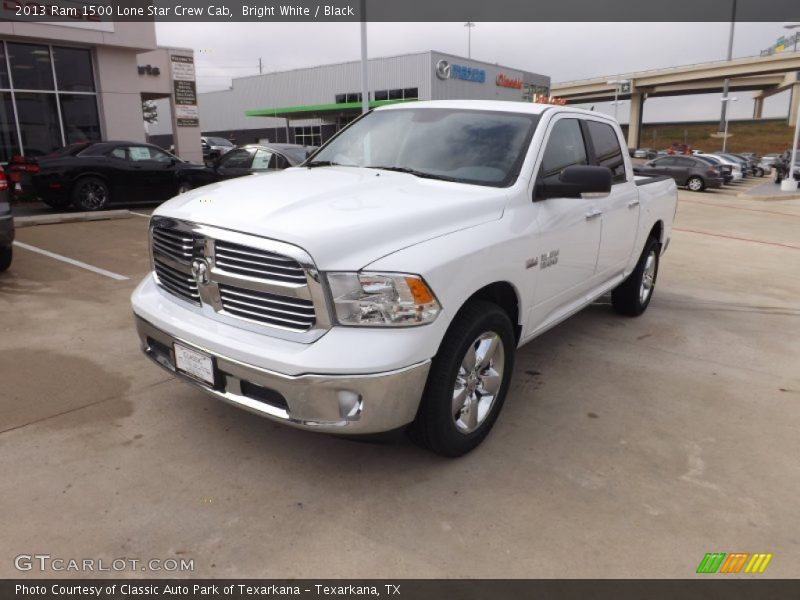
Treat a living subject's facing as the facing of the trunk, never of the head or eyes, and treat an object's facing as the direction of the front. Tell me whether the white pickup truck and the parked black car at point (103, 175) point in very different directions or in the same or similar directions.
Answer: very different directions

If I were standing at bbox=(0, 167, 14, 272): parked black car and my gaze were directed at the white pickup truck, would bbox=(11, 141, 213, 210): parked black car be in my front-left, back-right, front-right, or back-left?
back-left

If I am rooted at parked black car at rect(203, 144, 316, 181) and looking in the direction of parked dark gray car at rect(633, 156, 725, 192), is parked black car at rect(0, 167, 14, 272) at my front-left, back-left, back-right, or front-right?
back-right

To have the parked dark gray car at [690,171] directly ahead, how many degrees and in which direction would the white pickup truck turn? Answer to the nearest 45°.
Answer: approximately 180°

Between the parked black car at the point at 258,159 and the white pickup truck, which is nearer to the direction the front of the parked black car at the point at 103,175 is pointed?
the parked black car

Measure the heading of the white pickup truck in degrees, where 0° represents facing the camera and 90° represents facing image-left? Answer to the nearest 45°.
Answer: approximately 45°

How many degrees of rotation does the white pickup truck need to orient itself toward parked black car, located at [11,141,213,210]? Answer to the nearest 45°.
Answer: approximately 90° to its right

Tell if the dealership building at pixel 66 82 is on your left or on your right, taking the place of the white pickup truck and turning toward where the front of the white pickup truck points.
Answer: on your right

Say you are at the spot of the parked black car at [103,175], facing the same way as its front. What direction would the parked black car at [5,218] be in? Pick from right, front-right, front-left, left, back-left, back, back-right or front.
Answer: back-right

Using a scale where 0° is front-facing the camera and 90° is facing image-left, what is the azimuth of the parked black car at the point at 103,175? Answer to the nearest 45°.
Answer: approximately 225°

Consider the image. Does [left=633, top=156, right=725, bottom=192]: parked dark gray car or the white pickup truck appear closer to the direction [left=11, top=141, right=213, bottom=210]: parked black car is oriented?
the parked dark gray car

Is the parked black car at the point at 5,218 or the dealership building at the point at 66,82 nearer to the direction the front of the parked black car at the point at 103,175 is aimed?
the dealership building

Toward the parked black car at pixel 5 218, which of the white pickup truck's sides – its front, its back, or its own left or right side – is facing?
right

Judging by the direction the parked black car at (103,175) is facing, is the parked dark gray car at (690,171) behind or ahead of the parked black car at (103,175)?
ahead
